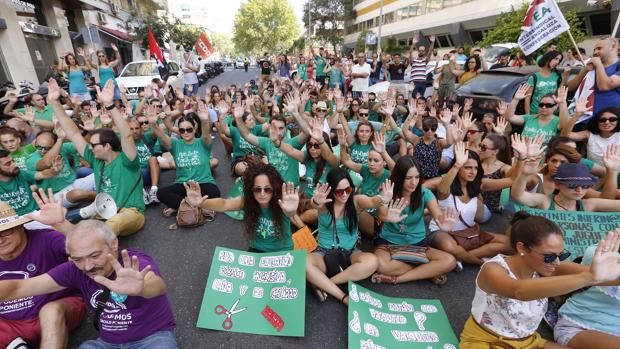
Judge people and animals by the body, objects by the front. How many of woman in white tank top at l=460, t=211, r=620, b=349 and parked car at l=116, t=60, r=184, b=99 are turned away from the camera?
0

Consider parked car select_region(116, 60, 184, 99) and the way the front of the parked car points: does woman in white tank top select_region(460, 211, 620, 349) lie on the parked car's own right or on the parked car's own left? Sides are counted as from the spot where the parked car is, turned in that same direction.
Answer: on the parked car's own left

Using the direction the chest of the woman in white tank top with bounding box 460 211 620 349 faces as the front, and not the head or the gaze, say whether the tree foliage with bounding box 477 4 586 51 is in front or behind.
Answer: behind

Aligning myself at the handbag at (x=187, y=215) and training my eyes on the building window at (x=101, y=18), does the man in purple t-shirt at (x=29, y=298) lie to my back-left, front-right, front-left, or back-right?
back-left

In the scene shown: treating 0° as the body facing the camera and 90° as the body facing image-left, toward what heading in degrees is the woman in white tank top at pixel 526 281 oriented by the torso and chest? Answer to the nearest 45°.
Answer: approximately 315°

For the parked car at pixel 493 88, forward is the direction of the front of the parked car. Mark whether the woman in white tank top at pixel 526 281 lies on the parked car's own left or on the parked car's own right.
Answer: on the parked car's own left

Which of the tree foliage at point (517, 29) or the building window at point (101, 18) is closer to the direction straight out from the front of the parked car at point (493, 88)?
the building window

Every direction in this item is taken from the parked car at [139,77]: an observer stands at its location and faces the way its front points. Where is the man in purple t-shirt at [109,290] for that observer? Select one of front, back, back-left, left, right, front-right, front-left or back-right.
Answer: front-left

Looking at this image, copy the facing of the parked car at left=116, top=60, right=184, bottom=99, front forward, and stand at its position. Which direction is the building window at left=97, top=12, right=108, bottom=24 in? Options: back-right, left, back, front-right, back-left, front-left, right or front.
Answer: back-right

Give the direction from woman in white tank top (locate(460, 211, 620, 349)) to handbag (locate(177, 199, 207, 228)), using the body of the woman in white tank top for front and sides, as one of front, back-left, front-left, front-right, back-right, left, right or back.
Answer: back-right

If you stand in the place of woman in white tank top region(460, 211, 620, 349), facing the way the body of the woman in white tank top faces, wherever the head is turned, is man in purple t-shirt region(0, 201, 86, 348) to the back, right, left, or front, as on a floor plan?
right

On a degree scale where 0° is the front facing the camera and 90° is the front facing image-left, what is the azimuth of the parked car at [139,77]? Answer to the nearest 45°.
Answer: approximately 45°
